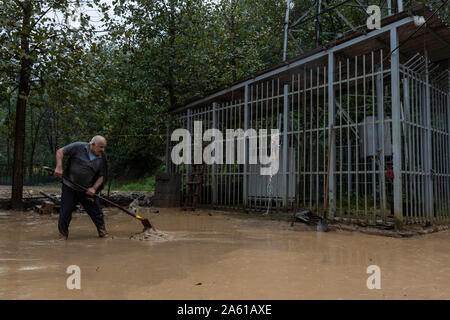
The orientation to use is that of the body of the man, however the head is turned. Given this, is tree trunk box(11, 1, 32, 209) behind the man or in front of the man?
behind

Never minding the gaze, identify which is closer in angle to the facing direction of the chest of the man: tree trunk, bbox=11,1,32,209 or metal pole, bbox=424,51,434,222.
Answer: the metal pole

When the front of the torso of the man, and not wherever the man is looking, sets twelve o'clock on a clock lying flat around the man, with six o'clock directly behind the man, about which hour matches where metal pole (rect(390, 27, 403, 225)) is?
The metal pole is roughly at 11 o'clock from the man.

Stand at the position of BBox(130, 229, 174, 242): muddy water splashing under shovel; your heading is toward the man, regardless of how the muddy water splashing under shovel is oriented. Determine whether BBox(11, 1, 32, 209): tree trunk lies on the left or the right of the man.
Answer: right

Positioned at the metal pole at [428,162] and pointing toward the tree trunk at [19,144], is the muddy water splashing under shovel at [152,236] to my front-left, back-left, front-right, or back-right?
front-left

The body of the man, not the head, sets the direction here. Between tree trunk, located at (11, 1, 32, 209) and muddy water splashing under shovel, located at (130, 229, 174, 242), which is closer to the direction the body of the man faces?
the muddy water splashing under shovel

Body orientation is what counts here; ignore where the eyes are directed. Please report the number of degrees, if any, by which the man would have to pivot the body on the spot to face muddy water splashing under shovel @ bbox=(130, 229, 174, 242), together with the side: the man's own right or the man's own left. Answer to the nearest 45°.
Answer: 0° — they already face it

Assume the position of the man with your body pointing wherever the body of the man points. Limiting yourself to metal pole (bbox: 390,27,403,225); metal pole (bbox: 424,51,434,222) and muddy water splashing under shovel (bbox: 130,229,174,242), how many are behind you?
0

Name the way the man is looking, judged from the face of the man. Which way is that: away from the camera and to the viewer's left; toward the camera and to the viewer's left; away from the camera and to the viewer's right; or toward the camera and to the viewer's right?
toward the camera and to the viewer's right

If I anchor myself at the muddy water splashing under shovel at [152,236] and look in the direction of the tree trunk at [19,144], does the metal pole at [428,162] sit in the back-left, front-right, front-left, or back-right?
back-right

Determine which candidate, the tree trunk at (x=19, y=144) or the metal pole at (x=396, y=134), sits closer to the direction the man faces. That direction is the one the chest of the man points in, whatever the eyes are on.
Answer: the metal pole

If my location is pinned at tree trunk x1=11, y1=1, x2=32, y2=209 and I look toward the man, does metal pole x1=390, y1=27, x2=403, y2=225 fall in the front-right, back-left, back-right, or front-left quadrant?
front-left

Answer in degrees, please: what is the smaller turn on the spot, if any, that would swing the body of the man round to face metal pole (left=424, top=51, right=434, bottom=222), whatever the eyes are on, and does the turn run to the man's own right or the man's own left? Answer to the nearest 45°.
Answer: approximately 45° to the man's own left
